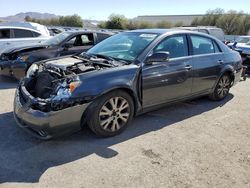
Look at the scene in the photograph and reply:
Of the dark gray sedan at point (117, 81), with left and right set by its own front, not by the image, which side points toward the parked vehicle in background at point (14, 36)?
right

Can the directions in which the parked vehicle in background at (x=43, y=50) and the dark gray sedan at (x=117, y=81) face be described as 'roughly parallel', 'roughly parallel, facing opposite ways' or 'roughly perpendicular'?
roughly parallel

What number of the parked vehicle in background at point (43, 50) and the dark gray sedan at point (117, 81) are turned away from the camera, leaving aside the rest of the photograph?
0

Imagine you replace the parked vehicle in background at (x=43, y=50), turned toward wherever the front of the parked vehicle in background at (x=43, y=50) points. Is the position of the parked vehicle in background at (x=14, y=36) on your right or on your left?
on your right

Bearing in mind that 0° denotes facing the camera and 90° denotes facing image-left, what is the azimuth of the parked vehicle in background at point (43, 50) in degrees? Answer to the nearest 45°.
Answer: approximately 45°

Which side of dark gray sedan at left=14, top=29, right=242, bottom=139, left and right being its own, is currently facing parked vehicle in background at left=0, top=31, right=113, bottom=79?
right
